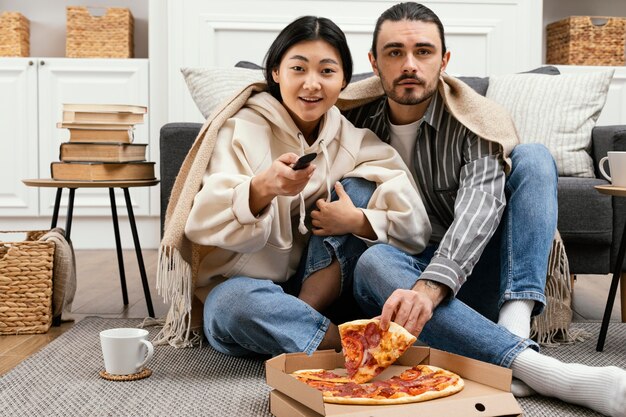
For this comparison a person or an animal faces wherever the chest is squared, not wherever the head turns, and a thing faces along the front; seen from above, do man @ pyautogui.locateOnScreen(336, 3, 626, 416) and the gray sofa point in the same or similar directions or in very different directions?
same or similar directions

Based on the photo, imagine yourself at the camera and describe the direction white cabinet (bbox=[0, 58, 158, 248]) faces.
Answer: facing the viewer

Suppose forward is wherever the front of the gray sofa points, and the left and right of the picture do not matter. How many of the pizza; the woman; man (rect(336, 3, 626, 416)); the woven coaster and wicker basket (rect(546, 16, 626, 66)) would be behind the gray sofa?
1

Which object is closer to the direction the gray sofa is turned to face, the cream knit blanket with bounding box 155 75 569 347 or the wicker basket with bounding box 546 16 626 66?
the cream knit blanket

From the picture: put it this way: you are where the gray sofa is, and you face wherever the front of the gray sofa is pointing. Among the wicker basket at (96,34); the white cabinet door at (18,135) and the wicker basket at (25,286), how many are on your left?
0

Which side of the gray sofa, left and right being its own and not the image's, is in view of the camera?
front

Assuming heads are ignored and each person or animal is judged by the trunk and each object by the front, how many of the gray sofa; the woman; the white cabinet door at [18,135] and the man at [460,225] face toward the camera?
4

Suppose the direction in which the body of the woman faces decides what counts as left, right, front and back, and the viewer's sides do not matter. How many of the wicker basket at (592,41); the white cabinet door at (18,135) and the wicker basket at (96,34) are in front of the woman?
0

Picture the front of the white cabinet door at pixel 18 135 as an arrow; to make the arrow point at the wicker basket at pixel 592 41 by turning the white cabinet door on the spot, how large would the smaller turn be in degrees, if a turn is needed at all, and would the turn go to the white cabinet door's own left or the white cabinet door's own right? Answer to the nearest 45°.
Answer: approximately 90° to the white cabinet door's own left

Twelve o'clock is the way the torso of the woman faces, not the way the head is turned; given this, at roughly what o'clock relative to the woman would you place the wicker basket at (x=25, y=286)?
The wicker basket is roughly at 4 o'clock from the woman.

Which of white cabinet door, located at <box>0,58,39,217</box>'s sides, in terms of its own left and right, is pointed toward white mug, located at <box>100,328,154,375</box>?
front

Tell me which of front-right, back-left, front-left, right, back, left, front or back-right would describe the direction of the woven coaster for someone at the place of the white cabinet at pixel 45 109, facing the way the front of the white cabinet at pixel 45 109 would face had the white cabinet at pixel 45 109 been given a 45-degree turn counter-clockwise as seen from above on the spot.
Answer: front-right

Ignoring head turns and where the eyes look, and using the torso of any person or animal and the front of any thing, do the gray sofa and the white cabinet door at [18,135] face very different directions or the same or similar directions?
same or similar directions

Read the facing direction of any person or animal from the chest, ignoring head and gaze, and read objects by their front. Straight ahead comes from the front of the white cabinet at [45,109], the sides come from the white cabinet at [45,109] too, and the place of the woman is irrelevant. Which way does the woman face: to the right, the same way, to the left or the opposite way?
the same way

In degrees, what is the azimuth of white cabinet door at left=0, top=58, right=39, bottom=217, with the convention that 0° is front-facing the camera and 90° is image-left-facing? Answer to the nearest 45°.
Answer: approximately 0°
